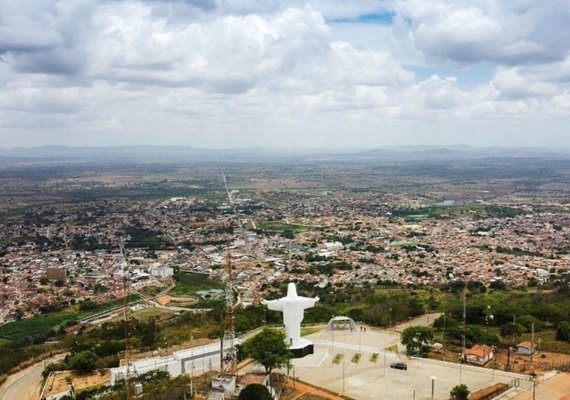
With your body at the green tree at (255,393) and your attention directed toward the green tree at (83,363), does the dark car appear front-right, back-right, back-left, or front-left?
back-right

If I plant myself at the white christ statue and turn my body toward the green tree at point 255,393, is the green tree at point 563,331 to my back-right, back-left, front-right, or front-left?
back-left

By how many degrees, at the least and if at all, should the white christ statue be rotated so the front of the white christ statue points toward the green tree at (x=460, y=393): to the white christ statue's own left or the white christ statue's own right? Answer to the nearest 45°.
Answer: approximately 135° to the white christ statue's own right

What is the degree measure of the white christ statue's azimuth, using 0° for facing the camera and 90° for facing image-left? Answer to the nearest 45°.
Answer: approximately 180°

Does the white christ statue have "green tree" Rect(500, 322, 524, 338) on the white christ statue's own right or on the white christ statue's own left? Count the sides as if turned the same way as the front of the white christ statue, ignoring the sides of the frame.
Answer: on the white christ statue's own right

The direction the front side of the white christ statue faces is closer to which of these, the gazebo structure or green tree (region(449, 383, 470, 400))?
the gazebo structure

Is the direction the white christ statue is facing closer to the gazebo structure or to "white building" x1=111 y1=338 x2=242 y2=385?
the gazebo structure

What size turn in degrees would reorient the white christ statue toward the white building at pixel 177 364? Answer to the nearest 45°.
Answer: approximately 90° to its left

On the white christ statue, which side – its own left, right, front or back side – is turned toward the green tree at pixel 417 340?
right

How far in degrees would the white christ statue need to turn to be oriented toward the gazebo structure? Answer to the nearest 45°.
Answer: approximately 45° to its right

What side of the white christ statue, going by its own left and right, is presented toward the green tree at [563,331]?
right

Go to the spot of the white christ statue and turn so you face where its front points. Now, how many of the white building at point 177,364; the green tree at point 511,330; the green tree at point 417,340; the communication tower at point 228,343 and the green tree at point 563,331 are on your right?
3

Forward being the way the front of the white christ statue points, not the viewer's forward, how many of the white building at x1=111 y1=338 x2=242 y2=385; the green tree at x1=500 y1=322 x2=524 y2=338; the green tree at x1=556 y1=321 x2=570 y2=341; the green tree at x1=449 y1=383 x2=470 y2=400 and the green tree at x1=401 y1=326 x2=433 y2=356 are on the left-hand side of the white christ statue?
1

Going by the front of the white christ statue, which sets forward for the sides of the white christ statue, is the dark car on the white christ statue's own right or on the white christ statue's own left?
on the white christ statue's own right
